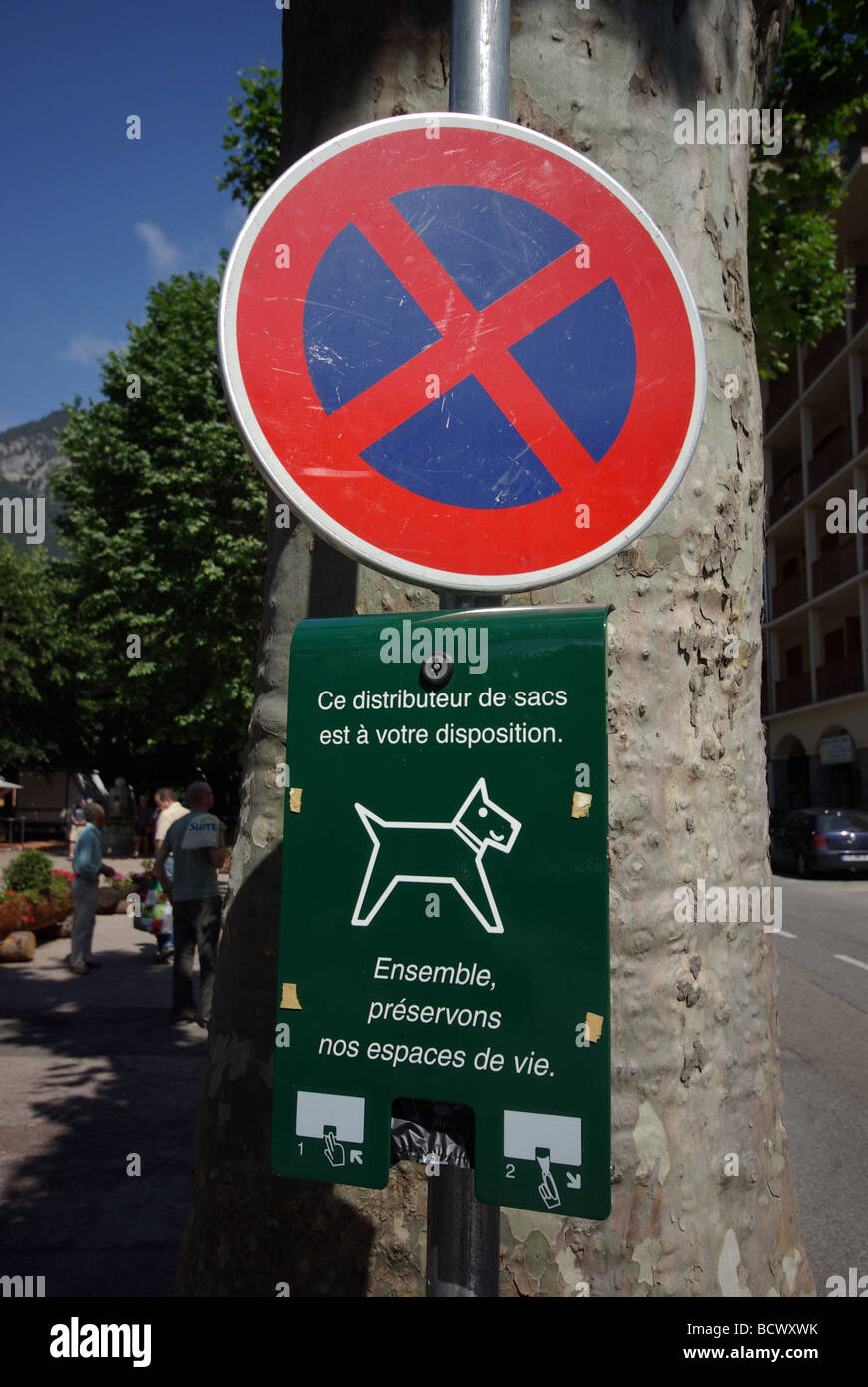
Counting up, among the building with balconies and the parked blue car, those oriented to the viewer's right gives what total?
0

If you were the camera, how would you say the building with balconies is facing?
facing the viewer and to the left of the viewer

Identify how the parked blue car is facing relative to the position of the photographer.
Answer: facing away from the viewer and to the left of the viewer

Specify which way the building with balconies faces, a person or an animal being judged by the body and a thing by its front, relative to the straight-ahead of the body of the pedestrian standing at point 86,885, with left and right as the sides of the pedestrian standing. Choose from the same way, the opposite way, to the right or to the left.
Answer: the opposite way

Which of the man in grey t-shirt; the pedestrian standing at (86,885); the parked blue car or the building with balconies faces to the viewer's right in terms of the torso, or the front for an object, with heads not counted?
the pedestrian standing

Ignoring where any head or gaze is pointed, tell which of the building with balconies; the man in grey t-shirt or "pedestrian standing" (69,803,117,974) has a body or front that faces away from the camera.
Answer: the man in grey t-shirt

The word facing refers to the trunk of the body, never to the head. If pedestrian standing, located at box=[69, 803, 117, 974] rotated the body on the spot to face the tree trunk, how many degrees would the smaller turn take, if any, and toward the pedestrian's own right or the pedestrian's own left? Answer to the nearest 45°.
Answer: approximately 90° to the pedestrian's own right

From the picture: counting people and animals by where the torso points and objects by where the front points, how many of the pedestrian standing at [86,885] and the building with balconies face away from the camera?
0

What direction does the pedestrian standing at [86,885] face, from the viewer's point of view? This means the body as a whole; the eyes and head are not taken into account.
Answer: to the viewer's right

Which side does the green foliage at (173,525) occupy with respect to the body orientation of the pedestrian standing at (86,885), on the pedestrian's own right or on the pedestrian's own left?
on the pedestrian's own left

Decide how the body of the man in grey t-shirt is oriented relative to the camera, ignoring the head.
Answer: away from the camera

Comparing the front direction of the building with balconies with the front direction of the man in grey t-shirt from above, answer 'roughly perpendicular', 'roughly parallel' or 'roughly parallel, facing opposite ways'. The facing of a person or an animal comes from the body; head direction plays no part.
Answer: roughly perpendicular
